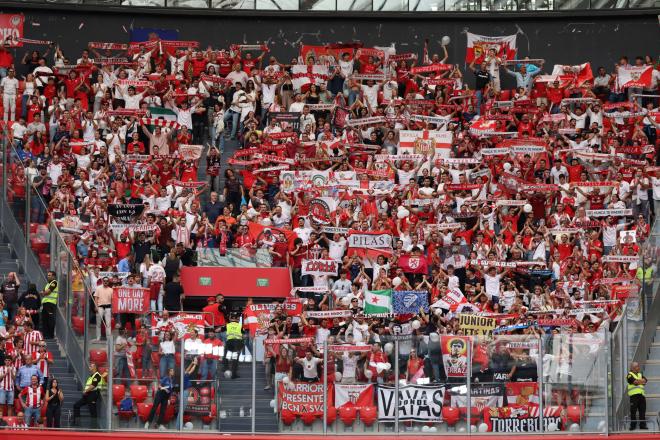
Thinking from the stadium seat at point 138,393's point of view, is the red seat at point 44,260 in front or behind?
behind

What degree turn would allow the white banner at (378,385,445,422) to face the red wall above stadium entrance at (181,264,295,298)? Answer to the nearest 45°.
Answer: approximately 135° to its right

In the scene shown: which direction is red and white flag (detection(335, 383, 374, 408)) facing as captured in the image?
toward the camera

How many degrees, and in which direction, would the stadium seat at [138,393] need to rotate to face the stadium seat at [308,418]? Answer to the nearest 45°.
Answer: approximately 90° to its left

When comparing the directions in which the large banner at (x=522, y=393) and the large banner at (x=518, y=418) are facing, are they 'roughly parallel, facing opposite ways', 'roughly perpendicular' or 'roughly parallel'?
roughly parallel

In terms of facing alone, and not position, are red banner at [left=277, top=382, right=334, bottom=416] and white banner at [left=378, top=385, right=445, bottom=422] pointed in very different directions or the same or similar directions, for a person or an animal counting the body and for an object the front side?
same or similar directions

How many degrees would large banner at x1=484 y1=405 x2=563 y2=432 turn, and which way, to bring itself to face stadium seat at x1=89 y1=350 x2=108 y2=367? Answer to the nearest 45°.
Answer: approximately 90° to its right

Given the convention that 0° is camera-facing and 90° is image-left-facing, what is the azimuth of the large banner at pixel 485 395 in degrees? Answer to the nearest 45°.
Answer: approximately 0°

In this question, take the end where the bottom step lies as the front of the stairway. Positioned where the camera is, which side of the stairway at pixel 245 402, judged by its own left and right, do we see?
front

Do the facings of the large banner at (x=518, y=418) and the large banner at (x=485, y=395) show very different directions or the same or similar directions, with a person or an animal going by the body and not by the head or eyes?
same or similar directions

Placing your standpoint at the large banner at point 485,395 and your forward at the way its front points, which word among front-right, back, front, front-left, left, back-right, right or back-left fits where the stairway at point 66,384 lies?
right

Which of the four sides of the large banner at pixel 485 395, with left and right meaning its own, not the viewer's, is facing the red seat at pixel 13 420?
right

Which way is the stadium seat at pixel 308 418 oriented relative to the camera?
toward the camera

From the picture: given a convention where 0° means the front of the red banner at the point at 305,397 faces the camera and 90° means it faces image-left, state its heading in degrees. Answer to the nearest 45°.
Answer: approximately 0°
